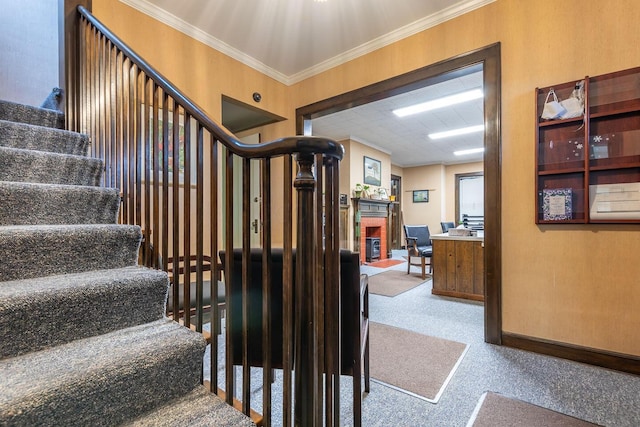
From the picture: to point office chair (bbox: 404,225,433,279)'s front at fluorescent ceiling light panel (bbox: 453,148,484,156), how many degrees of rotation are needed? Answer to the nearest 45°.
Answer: approximately 90° to its left

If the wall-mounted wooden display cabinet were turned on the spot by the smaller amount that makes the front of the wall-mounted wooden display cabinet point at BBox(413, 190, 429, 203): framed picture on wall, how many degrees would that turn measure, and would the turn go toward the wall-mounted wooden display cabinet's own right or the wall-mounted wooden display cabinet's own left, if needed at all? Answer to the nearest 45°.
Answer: approximately 90° to the wall-mounted wooden display cabinet's own right

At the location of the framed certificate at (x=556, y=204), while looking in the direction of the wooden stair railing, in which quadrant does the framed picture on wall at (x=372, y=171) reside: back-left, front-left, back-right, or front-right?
back-right

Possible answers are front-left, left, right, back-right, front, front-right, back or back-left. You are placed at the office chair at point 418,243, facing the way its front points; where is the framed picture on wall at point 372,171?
back

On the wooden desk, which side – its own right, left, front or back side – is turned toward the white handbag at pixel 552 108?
left

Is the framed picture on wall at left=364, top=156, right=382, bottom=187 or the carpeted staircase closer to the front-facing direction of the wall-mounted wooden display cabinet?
the carpeted staircase

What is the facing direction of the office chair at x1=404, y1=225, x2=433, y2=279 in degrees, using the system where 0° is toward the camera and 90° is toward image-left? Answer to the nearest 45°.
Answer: approximately 315°

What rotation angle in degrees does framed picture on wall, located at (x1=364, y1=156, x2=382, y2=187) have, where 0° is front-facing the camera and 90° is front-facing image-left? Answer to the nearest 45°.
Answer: approximately 315°

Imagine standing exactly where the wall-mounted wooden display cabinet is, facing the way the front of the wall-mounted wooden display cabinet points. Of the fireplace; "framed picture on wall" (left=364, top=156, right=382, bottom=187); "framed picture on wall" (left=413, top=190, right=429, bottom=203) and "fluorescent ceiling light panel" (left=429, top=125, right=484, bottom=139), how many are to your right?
4
